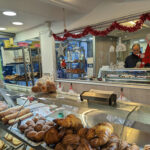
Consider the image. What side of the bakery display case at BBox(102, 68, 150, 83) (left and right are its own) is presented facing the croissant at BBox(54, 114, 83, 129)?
front

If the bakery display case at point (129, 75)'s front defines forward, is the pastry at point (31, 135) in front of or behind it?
in front

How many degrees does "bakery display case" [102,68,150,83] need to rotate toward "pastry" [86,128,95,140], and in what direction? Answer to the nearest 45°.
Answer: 0° — it already faces it

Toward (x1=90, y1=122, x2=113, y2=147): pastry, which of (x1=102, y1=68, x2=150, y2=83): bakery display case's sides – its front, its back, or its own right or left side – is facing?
front

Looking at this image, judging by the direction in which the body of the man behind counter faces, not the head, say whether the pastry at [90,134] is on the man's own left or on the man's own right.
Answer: on the man's own right

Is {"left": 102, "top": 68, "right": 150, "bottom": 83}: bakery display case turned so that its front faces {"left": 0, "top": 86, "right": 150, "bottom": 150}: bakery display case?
yes

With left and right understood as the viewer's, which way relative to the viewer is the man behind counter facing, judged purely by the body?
facing the viewer and to the right of the viewer

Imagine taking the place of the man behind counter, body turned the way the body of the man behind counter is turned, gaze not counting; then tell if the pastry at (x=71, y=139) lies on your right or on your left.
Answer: on your right

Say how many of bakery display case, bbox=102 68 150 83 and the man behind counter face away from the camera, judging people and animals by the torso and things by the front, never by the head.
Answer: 0

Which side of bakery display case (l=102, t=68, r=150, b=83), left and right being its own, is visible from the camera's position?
front

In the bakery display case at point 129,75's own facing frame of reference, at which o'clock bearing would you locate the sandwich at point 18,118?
The sandwich is roughly at 1 o'clock from the bakery display case.

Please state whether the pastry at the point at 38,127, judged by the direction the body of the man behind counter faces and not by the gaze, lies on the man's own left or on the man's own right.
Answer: on the man's own right
